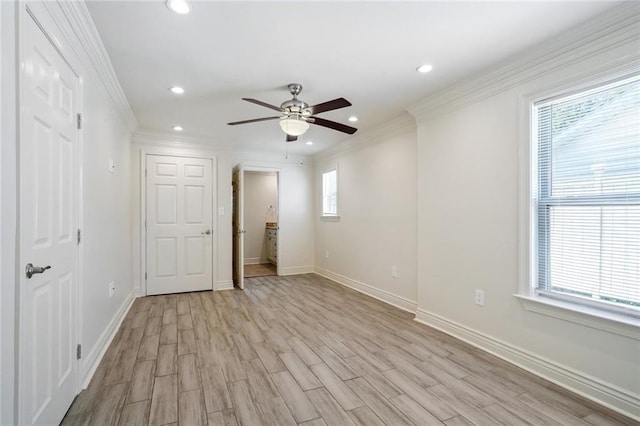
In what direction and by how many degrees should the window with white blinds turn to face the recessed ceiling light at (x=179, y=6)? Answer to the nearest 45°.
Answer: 0° — it already faces it

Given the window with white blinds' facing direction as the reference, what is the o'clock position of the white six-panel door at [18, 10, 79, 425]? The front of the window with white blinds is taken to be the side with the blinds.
The white six-panel door is roughly at 12 o'clock from the window with white blinds.

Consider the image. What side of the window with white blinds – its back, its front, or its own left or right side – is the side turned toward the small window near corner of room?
right

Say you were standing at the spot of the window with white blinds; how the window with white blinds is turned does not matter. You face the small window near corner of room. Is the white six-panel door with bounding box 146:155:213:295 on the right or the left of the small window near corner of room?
left

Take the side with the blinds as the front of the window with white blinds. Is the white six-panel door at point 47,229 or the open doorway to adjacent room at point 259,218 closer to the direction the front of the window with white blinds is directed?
the white six-panel door

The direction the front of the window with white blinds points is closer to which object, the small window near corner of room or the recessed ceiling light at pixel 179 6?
the recessed ceiling light

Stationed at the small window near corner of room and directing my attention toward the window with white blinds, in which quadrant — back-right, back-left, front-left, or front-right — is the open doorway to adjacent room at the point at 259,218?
back-right

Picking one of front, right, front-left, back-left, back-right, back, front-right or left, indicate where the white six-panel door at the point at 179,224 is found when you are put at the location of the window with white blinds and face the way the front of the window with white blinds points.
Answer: front-right

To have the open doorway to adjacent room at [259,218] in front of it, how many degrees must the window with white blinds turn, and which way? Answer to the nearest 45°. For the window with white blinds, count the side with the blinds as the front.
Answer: approximately 45° to its right

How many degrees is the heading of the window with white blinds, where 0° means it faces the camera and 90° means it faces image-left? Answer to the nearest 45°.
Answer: approximately 45°
